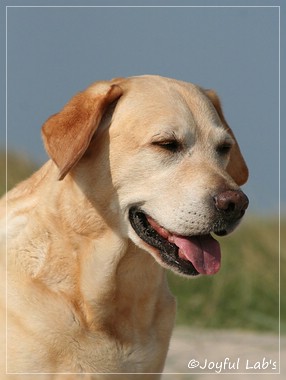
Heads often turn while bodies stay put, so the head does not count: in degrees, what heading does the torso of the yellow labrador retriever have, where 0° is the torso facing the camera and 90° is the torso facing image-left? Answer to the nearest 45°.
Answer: approximately 315°
